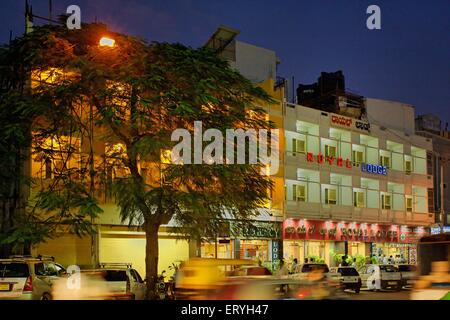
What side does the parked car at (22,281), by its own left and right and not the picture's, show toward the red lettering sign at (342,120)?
front

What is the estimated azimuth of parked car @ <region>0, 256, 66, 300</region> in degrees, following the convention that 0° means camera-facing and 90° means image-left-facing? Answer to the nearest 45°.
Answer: approximately 225°

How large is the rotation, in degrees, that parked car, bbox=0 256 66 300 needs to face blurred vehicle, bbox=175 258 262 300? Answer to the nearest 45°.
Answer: approximately 90° to its right
